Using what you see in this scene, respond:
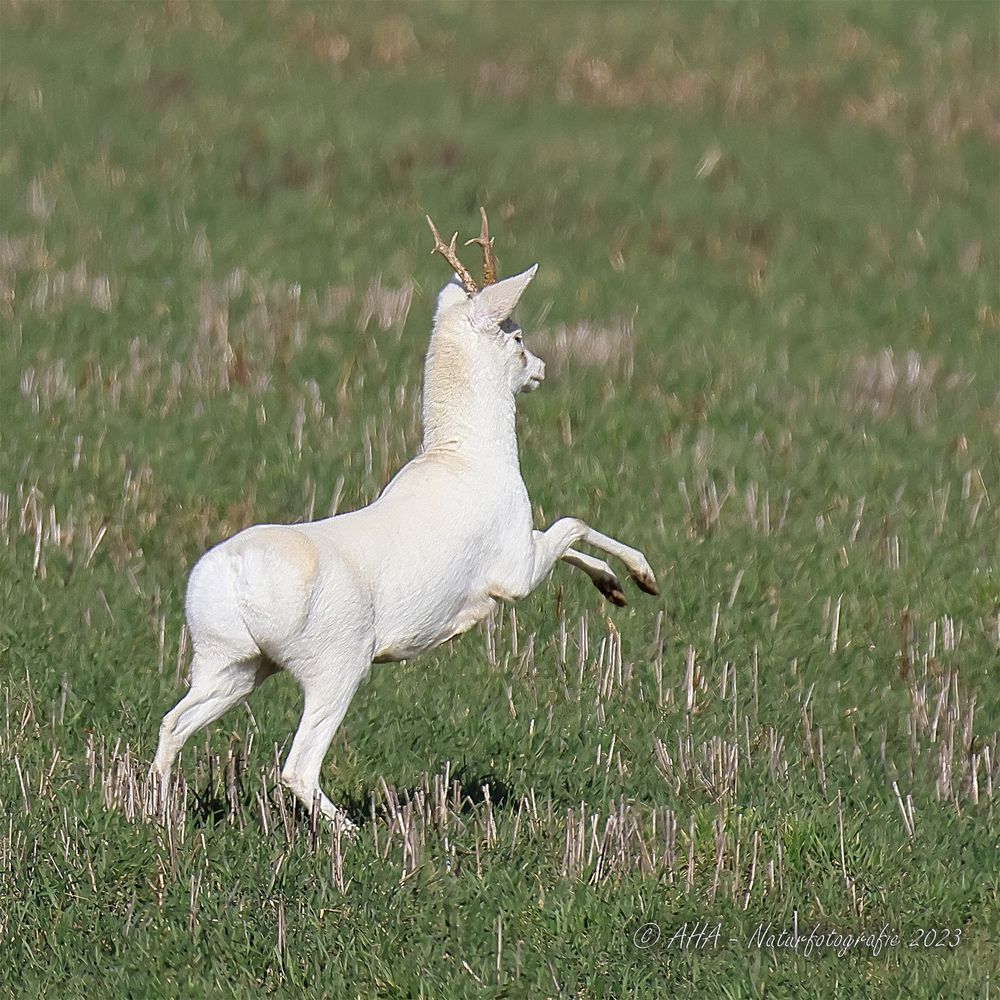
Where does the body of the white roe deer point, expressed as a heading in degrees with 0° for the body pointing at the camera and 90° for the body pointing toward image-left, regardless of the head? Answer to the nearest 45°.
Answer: approximately 225°
